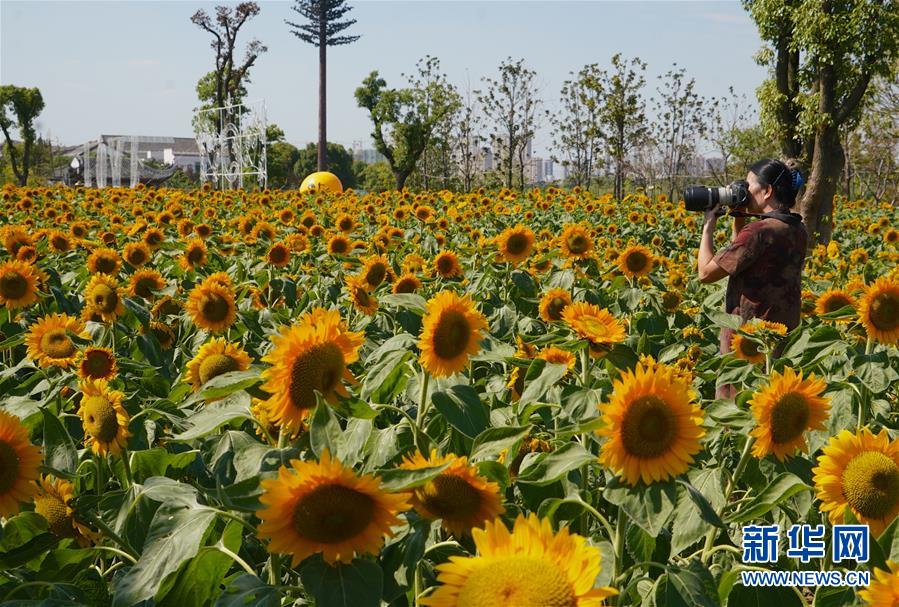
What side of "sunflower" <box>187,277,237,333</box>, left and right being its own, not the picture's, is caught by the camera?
front

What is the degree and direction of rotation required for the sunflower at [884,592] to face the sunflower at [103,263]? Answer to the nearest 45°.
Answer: approximately 135° to its right

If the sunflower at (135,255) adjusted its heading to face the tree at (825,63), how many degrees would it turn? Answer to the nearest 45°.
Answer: approximately 135° to its left

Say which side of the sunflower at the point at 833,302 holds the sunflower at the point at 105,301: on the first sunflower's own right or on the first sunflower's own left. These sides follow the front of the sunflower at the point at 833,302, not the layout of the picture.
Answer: on the first sunflower's own right

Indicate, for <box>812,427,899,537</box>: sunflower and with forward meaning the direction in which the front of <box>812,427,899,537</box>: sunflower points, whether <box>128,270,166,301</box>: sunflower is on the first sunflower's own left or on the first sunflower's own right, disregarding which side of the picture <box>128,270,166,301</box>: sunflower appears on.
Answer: on the first sunflower's own right

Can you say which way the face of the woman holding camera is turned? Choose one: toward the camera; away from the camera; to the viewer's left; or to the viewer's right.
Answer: to the viewer's left

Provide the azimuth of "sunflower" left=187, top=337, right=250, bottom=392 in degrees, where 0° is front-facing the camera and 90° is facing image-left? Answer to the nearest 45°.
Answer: approximately 0°

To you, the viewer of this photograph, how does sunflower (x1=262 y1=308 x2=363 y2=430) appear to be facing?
facing the viewer and to the right of the viewer

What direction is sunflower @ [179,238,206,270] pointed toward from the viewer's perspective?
toward the camera

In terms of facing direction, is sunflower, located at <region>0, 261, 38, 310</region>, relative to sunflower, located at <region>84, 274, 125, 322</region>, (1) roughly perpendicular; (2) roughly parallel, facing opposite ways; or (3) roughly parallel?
roughly parallel

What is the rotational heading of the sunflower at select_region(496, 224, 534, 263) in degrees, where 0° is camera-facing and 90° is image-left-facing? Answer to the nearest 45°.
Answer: approximately 0°

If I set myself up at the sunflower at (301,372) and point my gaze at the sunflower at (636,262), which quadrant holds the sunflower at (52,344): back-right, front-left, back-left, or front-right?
front-left

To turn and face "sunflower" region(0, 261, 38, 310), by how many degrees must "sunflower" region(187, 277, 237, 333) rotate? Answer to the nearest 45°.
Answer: approximately 135° to its right

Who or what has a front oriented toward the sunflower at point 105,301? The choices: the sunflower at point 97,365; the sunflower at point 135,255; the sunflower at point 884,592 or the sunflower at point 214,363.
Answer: the sunflower at point 135,255

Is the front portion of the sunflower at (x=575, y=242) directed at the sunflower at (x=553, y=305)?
yes

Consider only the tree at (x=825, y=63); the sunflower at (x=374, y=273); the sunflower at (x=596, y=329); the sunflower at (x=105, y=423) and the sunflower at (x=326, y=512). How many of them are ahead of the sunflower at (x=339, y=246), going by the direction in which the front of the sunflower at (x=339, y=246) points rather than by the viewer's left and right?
4

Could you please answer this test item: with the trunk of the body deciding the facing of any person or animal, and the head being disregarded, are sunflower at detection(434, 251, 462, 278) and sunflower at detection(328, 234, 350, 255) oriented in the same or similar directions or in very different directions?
same or similar directions

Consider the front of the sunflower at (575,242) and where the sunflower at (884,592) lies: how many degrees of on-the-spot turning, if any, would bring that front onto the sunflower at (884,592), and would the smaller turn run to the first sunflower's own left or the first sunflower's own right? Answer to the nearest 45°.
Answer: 0° — it already faces it
